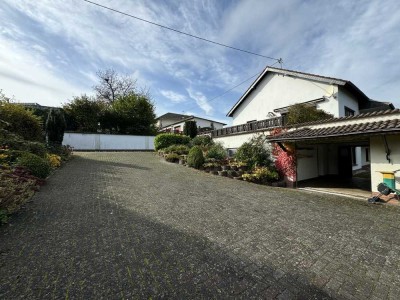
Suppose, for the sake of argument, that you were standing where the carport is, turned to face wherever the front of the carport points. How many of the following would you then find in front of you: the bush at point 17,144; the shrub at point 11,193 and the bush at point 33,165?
3

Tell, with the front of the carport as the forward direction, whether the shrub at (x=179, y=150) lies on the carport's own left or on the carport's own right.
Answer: on the carport's own right

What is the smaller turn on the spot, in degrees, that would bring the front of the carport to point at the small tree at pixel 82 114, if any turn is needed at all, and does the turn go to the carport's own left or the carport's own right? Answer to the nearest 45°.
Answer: approximately 45° to the carport's own right

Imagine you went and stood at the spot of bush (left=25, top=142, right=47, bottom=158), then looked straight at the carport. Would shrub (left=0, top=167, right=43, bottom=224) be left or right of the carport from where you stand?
right

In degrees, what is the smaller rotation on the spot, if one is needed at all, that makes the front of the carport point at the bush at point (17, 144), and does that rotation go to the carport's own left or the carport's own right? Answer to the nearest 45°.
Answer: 0° — it already faces it

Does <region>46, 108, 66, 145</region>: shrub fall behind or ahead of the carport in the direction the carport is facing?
ahead

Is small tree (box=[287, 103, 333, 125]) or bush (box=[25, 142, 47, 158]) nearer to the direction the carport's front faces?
the bush

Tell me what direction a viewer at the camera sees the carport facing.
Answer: facing the viewer and to the left of the viewer

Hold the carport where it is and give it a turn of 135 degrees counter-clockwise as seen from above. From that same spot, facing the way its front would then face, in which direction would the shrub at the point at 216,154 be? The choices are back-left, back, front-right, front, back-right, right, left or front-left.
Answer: back

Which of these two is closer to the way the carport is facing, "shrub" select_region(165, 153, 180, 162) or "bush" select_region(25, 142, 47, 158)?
the bush

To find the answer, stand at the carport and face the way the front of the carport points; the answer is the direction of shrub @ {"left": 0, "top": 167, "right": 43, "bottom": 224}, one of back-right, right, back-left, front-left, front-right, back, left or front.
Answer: front

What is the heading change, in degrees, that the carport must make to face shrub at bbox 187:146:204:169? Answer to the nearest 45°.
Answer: approximately 45° to its right

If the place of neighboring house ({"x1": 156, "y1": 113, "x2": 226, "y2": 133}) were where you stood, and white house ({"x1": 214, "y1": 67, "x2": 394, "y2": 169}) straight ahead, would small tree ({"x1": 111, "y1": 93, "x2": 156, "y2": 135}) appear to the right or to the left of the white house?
right

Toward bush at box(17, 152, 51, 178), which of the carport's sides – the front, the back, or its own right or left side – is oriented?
front

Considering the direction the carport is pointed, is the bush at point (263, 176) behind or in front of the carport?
in front
